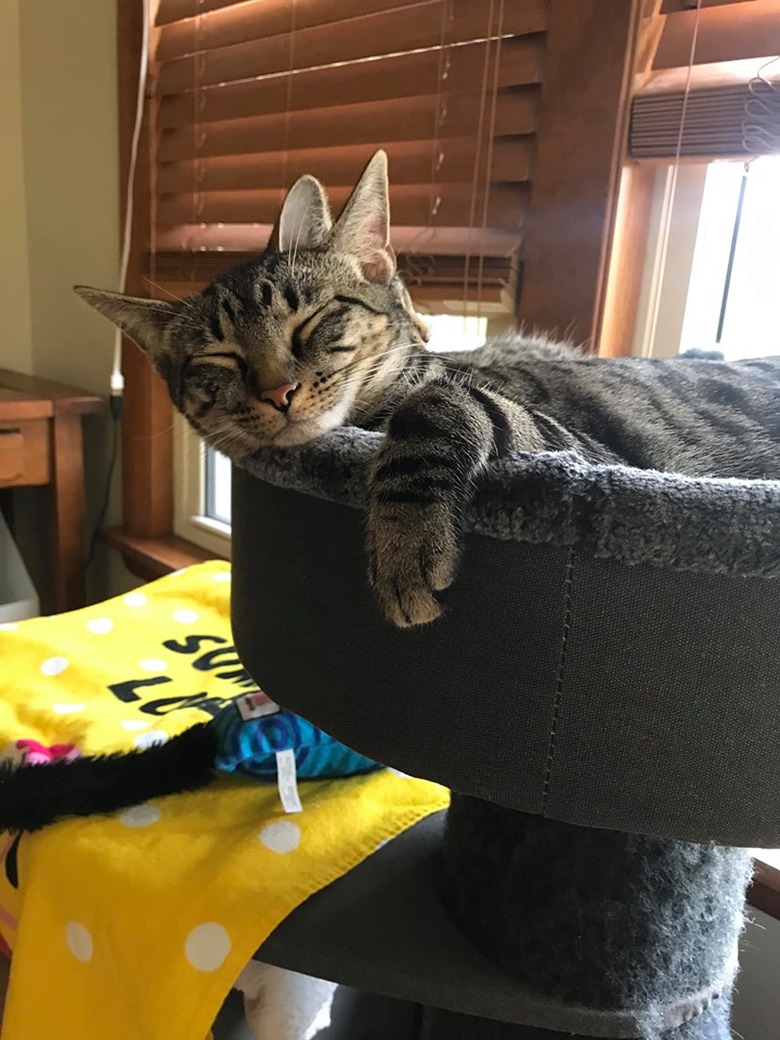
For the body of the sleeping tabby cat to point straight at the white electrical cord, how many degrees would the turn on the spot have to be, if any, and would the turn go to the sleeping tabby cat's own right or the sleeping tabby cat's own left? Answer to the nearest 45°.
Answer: approximately 90° to the sleeping tabby cat's own right

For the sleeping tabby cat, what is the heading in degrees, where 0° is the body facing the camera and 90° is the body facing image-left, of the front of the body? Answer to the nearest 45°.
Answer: approximately 45°

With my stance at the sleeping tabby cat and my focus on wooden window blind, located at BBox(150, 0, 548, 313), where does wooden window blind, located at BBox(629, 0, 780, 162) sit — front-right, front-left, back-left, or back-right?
front-right
